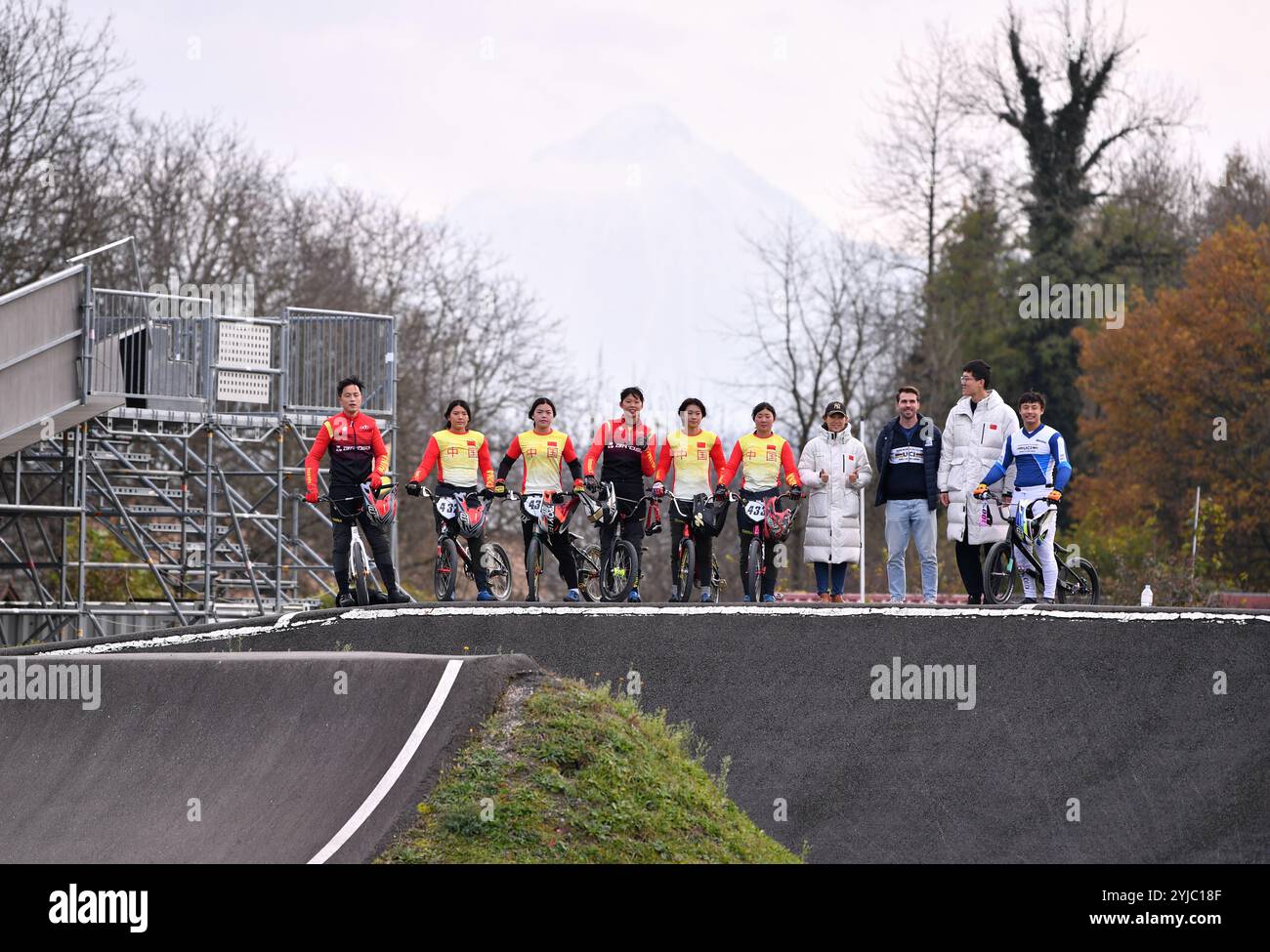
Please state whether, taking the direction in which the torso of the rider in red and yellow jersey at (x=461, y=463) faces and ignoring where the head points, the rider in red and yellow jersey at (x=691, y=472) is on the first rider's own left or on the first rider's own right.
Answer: on the first rider's own left

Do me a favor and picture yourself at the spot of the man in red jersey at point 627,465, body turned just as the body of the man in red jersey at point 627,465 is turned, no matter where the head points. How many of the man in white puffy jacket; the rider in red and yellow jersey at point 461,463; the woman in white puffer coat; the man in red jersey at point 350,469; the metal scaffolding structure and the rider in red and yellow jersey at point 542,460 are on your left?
2

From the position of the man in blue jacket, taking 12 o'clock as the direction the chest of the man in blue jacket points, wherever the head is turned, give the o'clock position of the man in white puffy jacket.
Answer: The man in white puffy jacket is roughly at 9 o'clock from the man in blue jacket.

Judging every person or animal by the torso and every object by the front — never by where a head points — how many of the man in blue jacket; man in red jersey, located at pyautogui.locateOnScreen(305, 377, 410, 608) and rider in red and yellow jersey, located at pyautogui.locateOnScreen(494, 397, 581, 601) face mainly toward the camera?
3

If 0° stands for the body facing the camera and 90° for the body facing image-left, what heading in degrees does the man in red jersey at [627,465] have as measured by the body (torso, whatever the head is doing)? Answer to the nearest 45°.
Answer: approximately 0°

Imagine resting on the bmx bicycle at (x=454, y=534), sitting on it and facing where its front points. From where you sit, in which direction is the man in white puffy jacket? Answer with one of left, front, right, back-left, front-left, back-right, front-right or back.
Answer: back-left

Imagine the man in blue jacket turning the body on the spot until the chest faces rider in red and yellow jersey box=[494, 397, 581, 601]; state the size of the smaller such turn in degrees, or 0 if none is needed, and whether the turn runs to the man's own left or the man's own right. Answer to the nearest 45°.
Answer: approximately 90° to the man's own right

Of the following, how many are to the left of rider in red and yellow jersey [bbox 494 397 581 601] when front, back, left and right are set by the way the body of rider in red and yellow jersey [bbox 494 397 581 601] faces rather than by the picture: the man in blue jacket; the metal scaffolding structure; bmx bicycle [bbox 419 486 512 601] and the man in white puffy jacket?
2

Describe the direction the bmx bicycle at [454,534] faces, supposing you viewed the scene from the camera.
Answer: facing the viewer and to the left of the viewer
